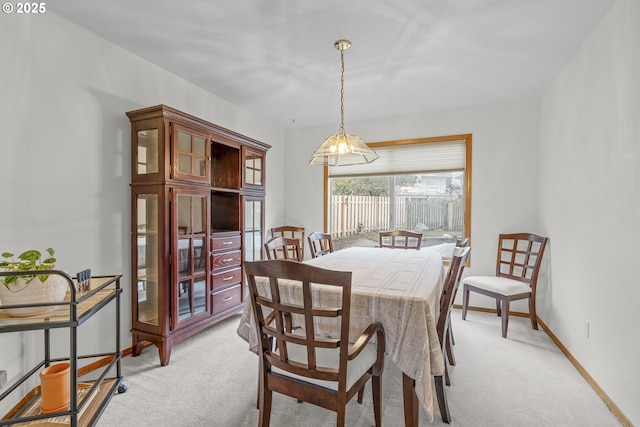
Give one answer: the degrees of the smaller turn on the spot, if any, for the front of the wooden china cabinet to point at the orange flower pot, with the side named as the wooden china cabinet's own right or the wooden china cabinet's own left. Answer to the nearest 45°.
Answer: approximately 90° to the wooden china cabinet's own right

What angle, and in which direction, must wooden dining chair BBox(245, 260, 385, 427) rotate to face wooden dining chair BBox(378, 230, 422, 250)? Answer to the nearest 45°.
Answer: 0° — it already faces it

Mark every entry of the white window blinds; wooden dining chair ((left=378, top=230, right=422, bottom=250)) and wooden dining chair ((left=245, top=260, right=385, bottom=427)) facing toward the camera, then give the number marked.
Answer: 2

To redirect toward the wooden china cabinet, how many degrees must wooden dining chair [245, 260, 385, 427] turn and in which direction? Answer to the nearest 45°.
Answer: approximately 90° to its left

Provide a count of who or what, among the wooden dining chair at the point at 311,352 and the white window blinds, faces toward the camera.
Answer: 1

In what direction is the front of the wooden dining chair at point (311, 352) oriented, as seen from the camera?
facing away from the viewer and to the right of the viewer

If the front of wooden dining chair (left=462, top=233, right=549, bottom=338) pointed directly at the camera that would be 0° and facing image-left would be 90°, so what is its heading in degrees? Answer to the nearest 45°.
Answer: approximately 45°

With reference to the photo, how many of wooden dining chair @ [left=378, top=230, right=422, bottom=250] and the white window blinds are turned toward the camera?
2

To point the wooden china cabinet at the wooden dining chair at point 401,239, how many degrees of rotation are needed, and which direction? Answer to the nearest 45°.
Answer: approximately 45° to its left

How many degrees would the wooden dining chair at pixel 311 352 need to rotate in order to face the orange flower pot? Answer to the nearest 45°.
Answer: approximately 135° to its left
